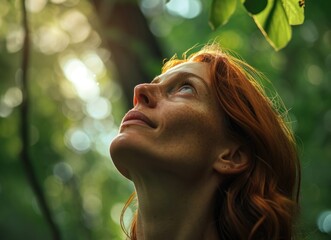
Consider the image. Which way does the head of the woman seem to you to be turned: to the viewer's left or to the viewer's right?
to the viewer's left

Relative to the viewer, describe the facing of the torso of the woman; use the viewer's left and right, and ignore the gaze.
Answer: facing the viewer and to the left of the viewer

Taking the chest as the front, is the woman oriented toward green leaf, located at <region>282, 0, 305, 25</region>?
no

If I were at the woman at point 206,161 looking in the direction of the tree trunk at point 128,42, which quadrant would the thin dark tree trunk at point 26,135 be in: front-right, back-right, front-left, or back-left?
front-left

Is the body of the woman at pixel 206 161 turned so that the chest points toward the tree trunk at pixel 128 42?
no
